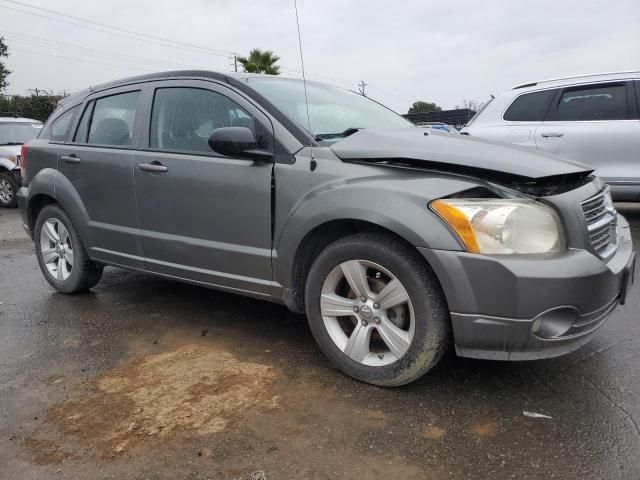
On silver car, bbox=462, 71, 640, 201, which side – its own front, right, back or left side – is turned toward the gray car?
right

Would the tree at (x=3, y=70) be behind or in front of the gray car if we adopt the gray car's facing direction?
behind

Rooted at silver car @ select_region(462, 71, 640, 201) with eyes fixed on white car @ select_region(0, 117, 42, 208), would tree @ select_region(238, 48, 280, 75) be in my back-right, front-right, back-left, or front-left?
front-right

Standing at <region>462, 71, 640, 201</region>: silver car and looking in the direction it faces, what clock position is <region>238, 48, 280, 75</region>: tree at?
The tree is roughly at 8 o'clock from the silver car.

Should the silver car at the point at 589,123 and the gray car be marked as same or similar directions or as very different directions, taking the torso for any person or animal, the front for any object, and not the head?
same or similar directions

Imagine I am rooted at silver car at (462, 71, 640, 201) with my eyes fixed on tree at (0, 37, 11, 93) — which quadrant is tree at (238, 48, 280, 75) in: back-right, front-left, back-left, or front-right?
front-right

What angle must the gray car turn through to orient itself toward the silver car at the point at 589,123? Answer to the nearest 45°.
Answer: approximately 90° to its left

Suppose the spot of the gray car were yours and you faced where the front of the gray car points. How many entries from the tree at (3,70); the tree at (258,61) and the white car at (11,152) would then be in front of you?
0

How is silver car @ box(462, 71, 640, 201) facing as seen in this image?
to the viewer's right

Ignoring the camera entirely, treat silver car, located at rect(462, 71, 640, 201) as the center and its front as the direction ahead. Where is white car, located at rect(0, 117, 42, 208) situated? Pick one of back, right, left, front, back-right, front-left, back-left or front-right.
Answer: back

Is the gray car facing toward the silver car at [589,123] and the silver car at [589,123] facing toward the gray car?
no

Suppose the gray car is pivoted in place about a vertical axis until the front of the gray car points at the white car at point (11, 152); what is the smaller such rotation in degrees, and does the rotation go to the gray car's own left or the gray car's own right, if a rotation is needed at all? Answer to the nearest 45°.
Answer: approximately 180°

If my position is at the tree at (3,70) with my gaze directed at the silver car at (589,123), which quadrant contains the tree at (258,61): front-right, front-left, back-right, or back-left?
front-left

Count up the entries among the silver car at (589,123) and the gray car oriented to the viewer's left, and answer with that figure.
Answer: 0

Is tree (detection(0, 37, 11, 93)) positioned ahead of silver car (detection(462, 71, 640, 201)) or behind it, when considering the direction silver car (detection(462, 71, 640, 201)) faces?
behind

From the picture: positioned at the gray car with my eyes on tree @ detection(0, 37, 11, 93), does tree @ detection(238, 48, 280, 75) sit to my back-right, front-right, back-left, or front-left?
front-right
